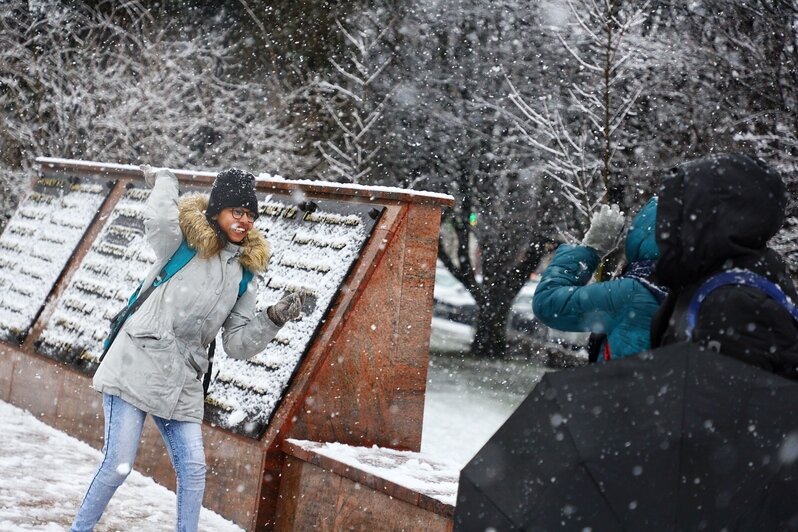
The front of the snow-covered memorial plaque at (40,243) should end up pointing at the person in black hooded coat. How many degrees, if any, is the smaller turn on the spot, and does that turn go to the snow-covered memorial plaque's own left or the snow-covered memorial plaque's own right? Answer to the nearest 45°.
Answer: approximately 45° to the snow-covered memorial plaque's own left

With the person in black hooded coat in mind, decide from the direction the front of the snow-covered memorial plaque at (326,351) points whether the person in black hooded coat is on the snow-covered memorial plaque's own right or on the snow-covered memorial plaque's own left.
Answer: on the snow-covered memorial plaque's own left

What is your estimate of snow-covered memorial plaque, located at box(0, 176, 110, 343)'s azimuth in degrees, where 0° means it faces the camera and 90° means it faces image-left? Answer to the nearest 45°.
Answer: approximately 45°

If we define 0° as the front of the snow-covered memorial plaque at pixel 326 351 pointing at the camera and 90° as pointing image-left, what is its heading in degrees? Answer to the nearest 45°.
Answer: approximately 45°

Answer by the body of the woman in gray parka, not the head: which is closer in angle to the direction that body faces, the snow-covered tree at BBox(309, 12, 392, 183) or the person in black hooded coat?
the person in black hooded coat

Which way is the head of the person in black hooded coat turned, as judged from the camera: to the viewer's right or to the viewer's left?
to the viewer's left

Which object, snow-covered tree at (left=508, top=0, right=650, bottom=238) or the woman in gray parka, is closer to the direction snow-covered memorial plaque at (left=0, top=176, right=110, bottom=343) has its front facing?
the woman in gray parka

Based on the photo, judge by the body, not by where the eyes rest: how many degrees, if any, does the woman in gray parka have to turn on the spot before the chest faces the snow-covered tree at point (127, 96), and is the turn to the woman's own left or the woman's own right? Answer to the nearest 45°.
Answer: approximately 135° to the woman's own left

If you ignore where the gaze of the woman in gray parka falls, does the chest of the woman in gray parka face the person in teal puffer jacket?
yes
